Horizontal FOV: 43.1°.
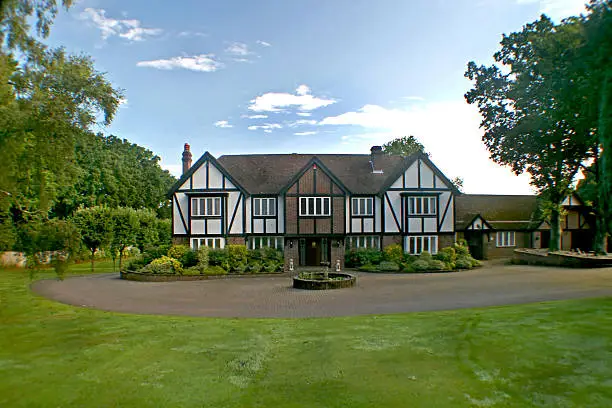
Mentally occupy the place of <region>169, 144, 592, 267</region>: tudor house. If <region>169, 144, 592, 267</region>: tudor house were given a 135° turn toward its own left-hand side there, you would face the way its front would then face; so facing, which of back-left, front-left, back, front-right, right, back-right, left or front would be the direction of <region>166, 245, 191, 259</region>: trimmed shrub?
back

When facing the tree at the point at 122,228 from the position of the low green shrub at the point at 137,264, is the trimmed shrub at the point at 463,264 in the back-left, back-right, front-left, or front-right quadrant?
back-right

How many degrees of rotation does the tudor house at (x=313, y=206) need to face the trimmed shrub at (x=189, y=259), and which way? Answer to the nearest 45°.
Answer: approximately 45° to its right

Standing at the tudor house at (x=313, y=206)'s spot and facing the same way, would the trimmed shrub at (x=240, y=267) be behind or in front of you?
in front

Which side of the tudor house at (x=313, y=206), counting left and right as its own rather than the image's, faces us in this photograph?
front

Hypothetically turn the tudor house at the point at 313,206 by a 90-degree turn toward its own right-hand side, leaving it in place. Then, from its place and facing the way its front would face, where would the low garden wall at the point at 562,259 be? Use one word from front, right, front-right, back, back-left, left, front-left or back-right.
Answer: back

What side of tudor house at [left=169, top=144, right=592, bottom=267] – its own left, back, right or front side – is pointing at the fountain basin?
front

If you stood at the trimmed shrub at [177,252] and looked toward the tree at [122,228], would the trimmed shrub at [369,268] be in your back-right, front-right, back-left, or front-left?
back-right

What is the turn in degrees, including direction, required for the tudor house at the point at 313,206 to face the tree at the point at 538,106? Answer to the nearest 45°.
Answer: approximately 45° to its left
